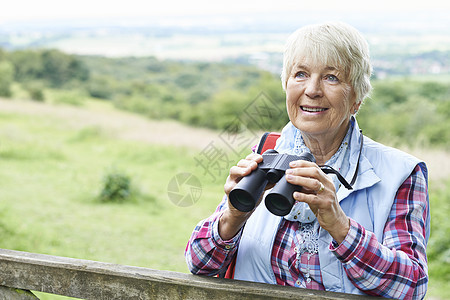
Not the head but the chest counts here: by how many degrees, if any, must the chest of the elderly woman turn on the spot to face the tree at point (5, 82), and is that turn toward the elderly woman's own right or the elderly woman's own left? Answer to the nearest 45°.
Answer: approximately 90° to the elderly woman's own right

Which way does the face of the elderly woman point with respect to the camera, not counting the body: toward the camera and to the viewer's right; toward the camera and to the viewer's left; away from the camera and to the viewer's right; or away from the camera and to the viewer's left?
toward the camera and to the viewer's left

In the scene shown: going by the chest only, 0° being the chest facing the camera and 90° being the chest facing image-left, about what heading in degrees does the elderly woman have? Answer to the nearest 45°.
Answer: approximately 45°
